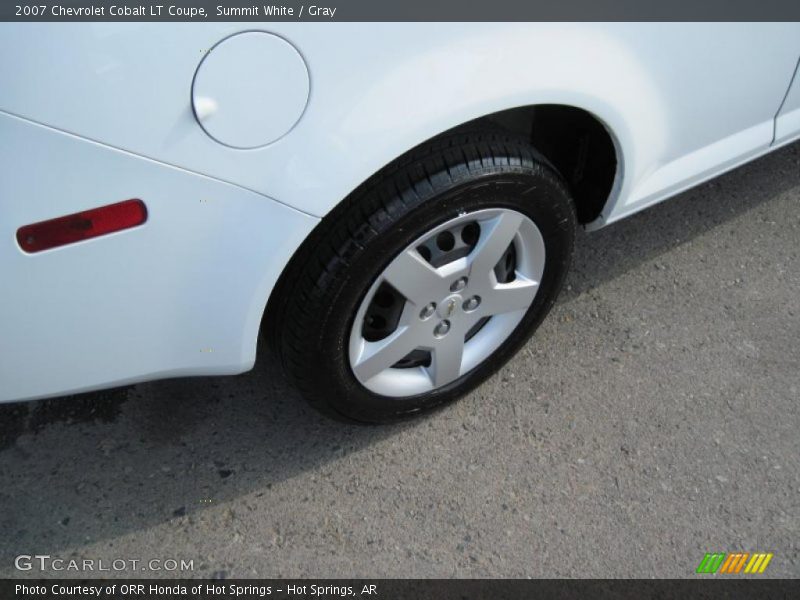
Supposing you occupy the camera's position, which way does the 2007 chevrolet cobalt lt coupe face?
facing away from the viewer and to the right of the viewer
